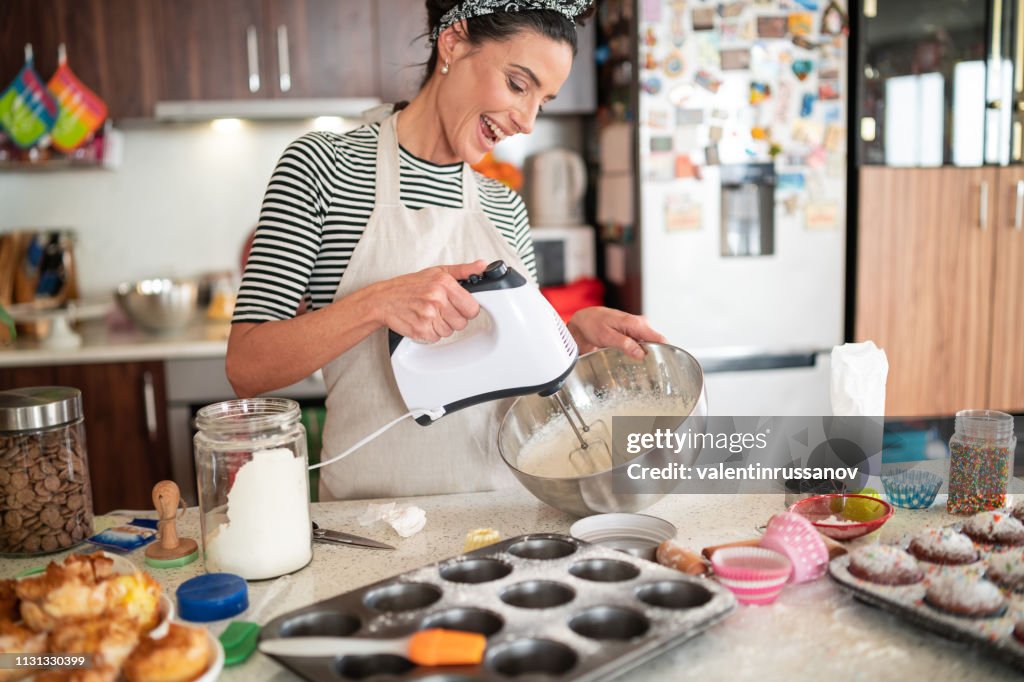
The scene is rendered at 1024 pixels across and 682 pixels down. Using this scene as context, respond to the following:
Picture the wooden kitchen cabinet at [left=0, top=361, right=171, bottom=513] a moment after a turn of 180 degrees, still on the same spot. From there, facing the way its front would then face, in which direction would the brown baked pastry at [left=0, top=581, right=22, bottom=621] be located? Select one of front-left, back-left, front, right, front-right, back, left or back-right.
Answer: back

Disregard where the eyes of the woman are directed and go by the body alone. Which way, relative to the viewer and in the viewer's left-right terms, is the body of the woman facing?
facing the viewer and to the right of the viewer

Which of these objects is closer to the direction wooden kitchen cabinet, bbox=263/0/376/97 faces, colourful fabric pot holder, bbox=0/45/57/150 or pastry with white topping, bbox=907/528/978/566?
the pastry with white topping

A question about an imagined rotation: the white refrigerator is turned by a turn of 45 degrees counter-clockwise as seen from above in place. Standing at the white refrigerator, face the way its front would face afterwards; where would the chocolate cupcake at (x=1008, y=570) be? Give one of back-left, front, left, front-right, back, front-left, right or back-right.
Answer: front-right

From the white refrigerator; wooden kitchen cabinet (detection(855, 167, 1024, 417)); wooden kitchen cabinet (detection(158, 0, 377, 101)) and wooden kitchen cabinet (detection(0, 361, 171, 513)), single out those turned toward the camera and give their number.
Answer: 4

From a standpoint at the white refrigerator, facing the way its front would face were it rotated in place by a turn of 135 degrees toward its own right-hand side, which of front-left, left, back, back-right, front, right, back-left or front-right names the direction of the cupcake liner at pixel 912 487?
back-left

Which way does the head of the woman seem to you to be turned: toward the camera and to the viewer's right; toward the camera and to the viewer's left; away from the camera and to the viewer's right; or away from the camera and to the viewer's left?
toward the camera and to the viewer's right

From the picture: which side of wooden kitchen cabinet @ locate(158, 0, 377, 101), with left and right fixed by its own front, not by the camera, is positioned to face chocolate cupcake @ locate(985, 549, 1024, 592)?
front

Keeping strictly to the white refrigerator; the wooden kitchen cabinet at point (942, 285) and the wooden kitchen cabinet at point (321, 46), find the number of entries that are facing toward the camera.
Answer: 3

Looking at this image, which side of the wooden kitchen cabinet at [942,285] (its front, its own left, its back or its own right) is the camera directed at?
front

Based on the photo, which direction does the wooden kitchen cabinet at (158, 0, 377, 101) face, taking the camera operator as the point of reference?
facing the viewer

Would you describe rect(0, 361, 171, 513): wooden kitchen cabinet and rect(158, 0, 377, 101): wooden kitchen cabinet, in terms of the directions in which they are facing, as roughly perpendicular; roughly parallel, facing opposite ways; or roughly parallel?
roughly parallel

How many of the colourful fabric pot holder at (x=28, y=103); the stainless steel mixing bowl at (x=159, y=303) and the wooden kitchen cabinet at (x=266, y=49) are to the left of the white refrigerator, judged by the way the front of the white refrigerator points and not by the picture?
0

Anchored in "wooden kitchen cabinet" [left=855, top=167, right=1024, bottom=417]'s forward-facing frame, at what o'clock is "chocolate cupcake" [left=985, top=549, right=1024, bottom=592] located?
The chocolate cupcake is roughly at 12 o'clock from the wooden kitchen cabinet.

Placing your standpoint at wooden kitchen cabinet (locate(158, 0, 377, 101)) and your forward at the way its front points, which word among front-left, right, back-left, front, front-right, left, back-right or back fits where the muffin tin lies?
front
